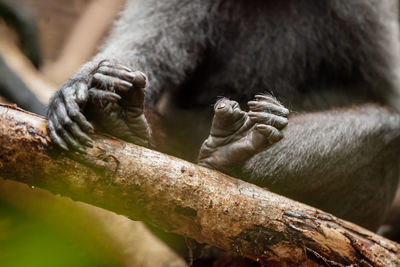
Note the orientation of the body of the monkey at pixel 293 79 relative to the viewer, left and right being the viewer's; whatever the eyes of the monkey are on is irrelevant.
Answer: facing the viewer and to the left of the viewer
